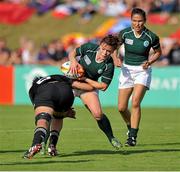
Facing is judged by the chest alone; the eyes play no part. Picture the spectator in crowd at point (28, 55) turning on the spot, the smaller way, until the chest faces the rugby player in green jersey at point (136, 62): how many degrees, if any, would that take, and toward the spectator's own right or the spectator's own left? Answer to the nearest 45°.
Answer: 0° — they already face them

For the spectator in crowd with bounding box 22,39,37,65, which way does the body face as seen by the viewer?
toward the camera

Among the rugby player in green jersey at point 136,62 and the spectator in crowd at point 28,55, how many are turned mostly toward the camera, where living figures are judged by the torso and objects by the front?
2

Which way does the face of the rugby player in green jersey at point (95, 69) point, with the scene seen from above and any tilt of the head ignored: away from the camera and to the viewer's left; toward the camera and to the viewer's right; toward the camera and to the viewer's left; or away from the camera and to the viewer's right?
toward the camera and to the viewer's left

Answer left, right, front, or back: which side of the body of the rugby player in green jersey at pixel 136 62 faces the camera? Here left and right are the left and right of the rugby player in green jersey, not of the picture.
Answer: front

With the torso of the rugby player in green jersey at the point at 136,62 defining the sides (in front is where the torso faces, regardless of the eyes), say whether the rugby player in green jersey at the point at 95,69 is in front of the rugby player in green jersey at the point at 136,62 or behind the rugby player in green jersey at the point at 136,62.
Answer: in front

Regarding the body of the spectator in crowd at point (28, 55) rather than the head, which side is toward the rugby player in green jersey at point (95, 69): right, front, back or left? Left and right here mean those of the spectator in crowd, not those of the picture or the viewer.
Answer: front
